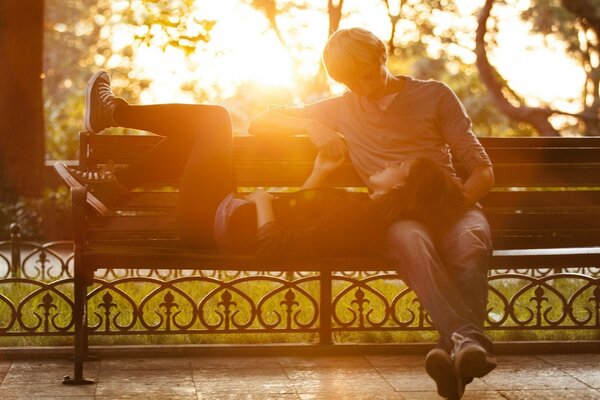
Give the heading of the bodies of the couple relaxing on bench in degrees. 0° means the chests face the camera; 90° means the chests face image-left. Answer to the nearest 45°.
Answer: approximately 0°

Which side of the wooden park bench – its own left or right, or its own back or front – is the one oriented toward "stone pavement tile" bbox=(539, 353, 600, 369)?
left

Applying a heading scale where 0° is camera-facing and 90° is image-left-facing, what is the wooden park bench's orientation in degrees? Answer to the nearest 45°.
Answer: approximately 0°

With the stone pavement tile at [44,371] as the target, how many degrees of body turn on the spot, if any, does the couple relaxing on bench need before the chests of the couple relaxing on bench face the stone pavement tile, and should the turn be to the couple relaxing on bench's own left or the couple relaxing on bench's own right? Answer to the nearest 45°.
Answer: approximately 90° to the couple relaxing on bench's own right

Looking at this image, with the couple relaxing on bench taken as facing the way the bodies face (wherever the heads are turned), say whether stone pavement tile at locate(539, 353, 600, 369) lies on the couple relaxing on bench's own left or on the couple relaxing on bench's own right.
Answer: on the couple relaxing on bench's own left

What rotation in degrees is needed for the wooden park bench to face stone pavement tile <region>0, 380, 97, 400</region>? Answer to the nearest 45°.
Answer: approximately 45° to its right
